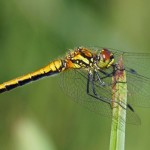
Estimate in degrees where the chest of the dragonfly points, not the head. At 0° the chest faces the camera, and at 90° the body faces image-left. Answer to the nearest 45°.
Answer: approximately 270°
